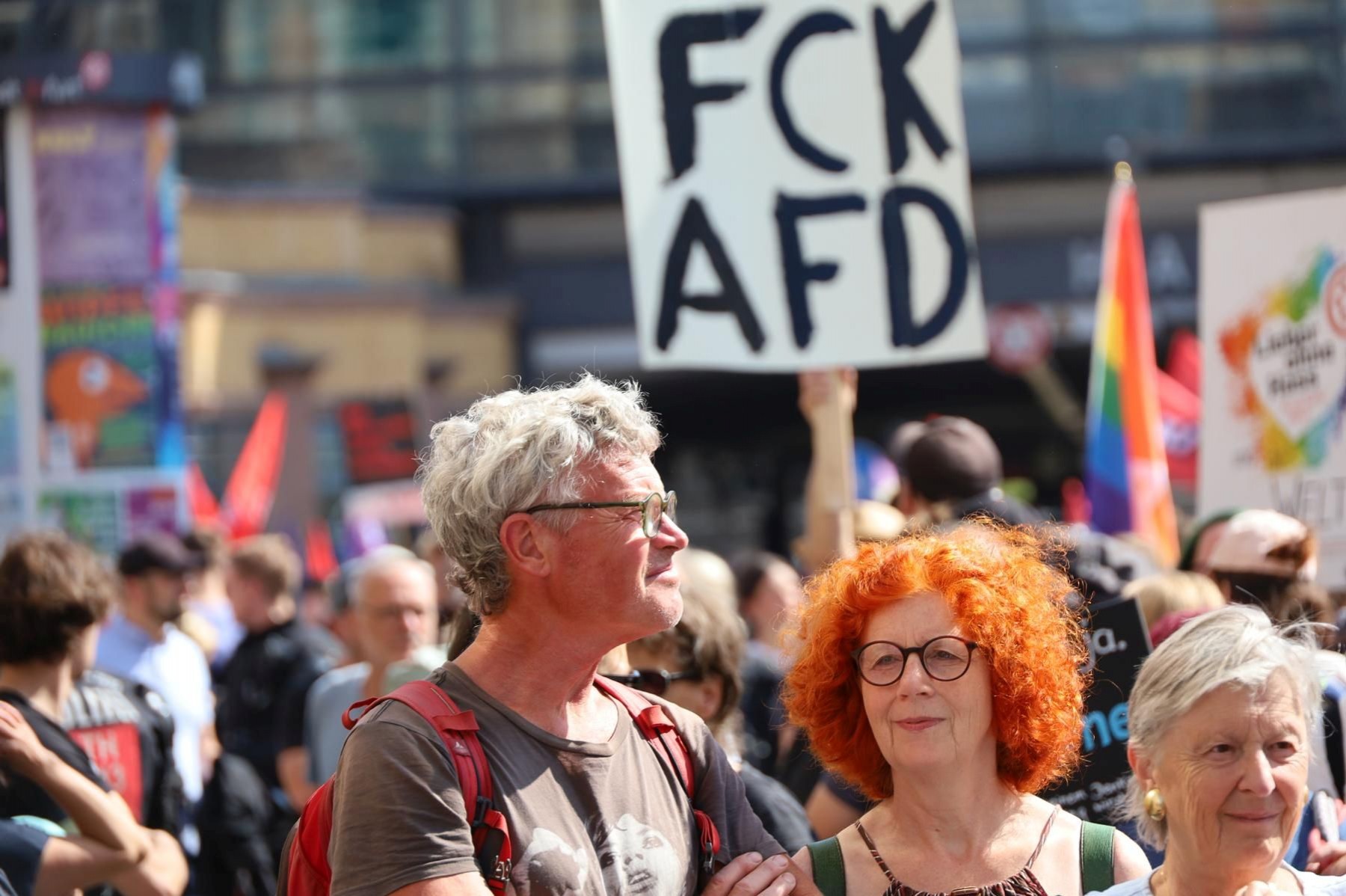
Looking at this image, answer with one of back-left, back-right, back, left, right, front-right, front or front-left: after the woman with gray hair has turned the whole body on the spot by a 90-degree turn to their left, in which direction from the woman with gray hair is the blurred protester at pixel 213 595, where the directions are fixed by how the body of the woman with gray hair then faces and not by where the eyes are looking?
left

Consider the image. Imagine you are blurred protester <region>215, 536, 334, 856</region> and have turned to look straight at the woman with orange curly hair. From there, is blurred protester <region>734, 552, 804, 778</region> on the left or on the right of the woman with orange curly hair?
left

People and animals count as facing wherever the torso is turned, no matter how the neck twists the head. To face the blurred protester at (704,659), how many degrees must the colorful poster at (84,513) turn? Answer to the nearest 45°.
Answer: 0° — it already faces them

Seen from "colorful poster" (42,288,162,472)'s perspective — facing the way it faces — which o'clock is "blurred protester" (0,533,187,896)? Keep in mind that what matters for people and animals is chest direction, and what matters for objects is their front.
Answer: The blurred protester is roughly at 12 o'clock from the colorful poster.

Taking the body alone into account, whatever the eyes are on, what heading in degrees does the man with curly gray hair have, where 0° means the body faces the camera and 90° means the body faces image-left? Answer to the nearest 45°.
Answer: approximately 315°

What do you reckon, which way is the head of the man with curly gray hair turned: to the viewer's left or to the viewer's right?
to the viewer's right

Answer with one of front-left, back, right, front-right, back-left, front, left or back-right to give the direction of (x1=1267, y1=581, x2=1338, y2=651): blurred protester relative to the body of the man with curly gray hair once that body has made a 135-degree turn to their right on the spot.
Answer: back-right

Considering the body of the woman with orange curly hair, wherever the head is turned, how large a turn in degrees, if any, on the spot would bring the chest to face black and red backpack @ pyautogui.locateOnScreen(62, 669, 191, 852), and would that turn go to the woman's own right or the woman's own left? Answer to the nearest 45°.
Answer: approximately 135° to the woman's own right

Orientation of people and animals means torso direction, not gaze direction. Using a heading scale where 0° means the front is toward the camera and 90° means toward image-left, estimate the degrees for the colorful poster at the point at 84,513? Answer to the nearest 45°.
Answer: approximately 0°
